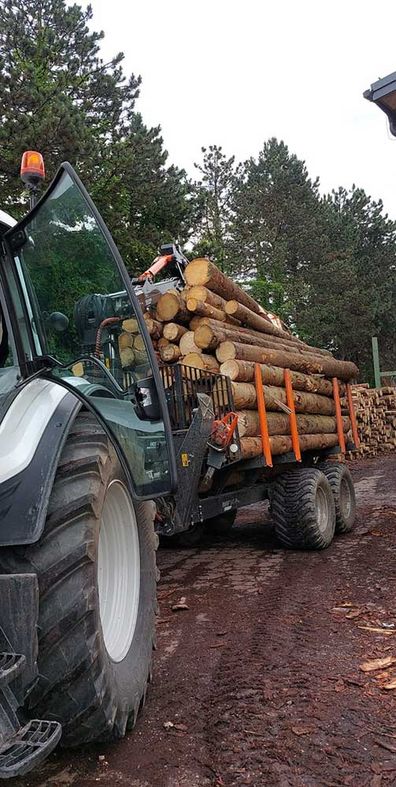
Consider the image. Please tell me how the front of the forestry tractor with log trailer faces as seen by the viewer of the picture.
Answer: facing the viewer and to the left of the viewer

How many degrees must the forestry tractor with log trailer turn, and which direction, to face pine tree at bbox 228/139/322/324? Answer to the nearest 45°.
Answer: approximately 135° to its right
